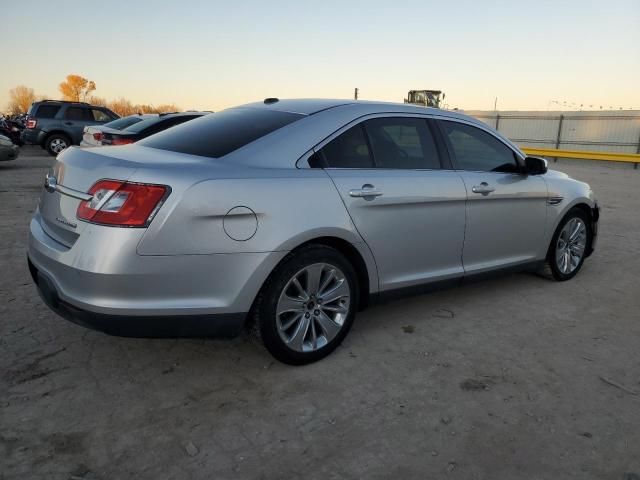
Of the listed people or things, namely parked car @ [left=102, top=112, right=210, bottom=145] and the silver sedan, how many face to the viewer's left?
0

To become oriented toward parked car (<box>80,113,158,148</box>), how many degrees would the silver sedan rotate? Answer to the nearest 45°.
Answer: approximately 90° to its left

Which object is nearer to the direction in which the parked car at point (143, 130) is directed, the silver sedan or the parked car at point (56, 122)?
the parked car

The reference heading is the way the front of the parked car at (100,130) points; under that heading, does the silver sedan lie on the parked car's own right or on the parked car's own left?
on the parked car's own right

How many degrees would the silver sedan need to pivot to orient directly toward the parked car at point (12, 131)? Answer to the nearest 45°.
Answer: approximately 90° to its left

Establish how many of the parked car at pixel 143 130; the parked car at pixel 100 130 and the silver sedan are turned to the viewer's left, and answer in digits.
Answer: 0

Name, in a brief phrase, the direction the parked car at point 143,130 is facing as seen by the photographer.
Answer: facing away from the viewer and to the right of the viewer

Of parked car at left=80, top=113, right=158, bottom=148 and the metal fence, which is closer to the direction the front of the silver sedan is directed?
the metal fence

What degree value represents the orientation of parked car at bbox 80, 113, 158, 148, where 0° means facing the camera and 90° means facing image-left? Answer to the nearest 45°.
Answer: approximately 225°

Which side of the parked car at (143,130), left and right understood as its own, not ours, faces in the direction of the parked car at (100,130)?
left

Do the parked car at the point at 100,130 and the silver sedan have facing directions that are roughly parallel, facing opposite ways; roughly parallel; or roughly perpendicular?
roughly parallel

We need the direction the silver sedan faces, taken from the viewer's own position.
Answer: facing away from the viewer and to the right of the viewer

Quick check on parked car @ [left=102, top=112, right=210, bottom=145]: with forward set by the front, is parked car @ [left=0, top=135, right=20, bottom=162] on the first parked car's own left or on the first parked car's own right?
on the first parked car's own left
